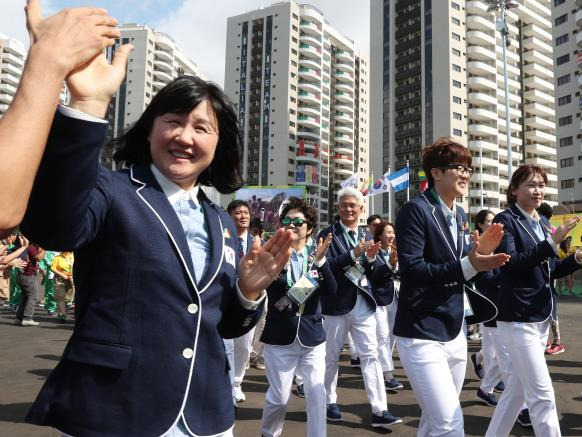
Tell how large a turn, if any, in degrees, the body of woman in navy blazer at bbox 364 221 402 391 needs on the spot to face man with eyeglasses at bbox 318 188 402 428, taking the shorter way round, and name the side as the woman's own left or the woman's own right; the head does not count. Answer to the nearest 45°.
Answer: approximately 45° to the woman's own right

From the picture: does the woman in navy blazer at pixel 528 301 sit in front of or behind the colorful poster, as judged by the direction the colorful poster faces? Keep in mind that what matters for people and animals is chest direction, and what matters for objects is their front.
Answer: in front

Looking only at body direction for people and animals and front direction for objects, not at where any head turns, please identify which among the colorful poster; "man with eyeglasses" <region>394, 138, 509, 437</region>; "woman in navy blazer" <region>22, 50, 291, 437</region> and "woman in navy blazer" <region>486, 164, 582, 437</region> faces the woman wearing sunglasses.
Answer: the colorful poster

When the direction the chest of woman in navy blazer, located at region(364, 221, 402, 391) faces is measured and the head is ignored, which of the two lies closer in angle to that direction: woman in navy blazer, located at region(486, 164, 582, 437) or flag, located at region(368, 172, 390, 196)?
the woman in navy blazer

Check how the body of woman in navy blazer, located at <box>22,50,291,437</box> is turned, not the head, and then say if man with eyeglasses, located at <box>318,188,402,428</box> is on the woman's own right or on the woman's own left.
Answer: on the woman's own left

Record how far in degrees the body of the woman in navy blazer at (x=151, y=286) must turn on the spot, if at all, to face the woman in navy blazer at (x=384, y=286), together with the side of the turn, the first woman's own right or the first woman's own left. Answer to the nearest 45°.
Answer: approximately 90° to the first woman's own left

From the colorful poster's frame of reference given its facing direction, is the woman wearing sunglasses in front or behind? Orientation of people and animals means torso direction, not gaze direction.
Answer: in front

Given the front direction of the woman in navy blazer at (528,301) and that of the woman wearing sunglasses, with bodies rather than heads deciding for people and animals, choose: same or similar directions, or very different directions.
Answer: same or similar directions

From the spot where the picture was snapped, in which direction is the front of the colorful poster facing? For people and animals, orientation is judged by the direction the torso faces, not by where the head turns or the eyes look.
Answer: facing the viewer

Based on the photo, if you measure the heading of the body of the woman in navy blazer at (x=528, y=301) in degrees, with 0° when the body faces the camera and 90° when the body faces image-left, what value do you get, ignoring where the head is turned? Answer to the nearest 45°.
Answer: approximately 315°

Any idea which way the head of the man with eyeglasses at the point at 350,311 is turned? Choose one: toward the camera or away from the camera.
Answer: toward the camera

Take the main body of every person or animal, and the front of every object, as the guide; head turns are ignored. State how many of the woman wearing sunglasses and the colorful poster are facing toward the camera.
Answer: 2

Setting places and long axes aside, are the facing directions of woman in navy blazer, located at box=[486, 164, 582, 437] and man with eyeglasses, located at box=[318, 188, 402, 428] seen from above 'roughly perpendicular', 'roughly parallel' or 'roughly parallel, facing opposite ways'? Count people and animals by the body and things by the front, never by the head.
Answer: roughly parallel

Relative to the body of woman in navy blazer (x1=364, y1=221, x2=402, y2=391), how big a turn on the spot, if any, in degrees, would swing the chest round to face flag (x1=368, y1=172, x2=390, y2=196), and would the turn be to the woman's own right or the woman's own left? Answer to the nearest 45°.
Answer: approximately 135° to the woman's own left

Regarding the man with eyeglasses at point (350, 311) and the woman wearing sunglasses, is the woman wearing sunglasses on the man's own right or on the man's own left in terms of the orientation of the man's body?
on the man's own right

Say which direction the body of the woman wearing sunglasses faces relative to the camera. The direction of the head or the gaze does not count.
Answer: toward the camera
